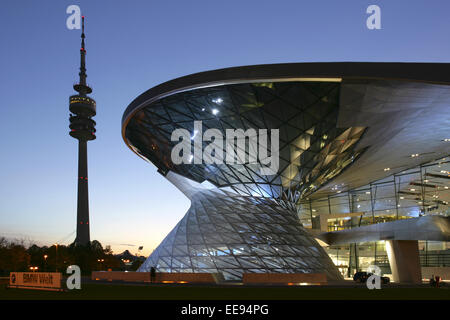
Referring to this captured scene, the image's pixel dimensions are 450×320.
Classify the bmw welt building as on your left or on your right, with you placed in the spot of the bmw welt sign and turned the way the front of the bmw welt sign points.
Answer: on your left

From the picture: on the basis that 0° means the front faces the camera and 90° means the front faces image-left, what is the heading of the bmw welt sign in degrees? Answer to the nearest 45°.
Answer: approximately 0°
